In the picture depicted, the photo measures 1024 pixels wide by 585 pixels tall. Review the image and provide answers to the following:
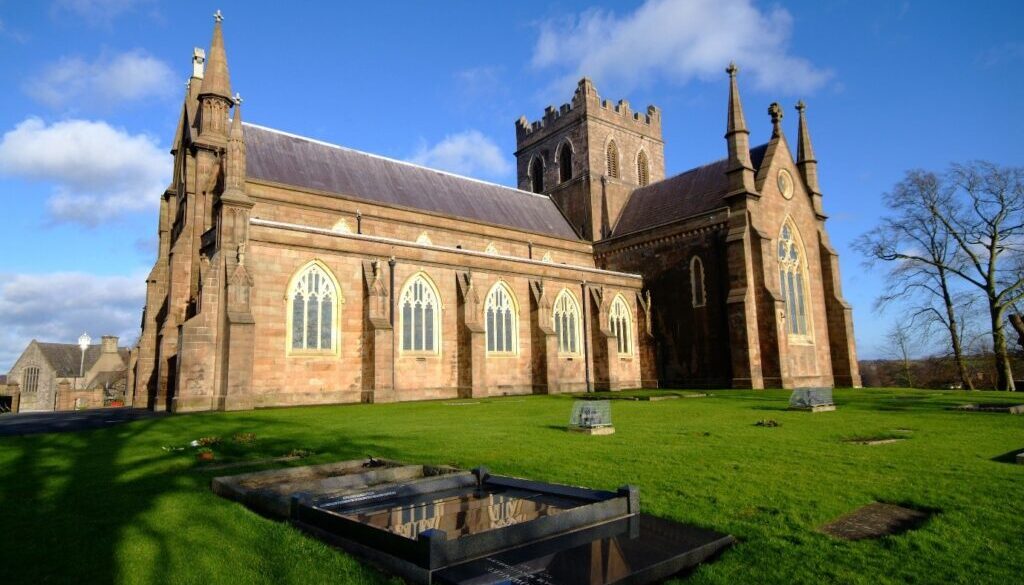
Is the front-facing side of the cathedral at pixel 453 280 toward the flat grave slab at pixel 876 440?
no

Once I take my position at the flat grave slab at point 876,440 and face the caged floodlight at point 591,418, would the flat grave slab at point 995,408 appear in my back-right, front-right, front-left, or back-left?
back-right

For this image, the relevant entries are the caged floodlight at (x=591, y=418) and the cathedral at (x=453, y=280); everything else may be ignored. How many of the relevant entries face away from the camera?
1

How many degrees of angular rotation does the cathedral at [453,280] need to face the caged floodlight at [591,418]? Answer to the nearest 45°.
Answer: approximately 45° to its left

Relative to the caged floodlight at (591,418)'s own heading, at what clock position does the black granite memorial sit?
The black granite memorial is roughly at 6 o'clock from the caged floodlight.

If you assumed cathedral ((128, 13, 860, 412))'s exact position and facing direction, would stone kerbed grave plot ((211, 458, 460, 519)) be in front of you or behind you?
in front

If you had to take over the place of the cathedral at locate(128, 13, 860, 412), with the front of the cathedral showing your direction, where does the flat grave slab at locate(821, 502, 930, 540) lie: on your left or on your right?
on your left

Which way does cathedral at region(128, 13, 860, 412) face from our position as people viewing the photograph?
facing the viewer and to the left of the viewer
